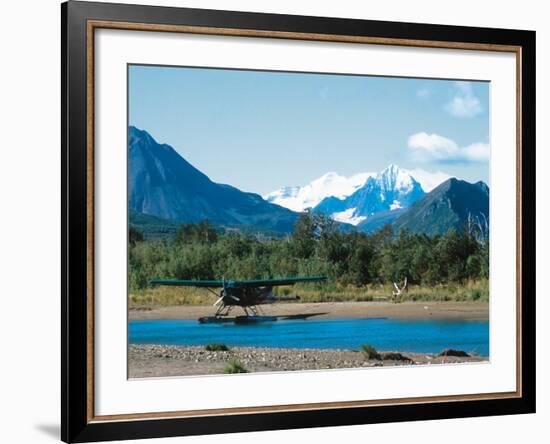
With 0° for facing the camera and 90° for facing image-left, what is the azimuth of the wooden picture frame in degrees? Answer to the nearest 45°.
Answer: approximately 315°
